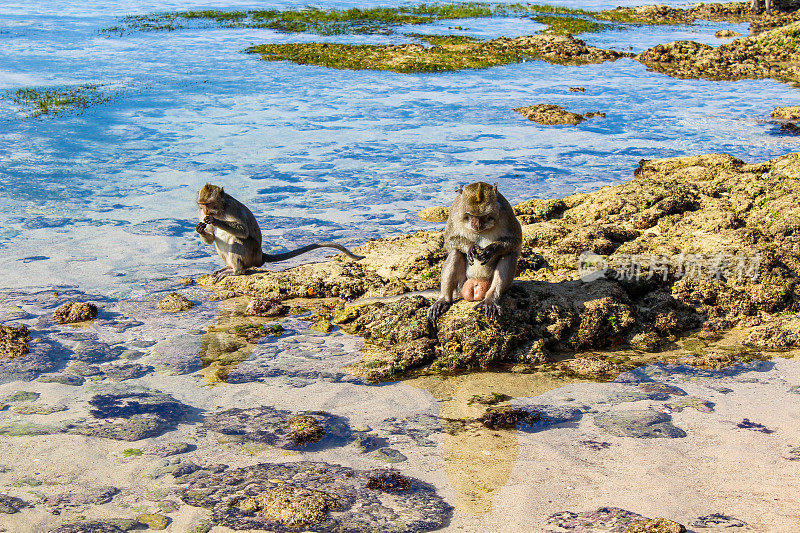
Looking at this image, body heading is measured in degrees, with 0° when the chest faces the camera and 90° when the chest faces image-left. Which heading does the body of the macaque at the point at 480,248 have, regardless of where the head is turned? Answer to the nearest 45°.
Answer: approximately 0°

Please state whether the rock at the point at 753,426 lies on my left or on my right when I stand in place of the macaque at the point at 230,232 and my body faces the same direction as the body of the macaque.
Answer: on my left

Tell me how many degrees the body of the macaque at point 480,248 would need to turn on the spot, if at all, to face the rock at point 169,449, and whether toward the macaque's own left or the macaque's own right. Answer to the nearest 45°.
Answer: approximately 45° to the macaque's own right

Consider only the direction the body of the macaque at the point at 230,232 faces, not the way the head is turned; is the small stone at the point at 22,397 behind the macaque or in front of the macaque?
in front

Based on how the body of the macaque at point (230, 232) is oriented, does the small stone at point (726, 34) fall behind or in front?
behind

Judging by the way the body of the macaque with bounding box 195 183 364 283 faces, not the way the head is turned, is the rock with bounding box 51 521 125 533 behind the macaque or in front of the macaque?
in front

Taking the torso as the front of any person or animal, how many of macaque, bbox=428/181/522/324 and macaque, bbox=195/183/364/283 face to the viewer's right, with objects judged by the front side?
0

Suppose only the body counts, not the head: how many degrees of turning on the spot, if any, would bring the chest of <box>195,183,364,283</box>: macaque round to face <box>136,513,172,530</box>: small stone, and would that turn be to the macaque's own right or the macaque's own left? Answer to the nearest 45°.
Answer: approximately 45° to the macaque's own left

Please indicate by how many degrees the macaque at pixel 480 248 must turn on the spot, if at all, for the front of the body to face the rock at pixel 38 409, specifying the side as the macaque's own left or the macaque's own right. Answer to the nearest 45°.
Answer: approximately 90° to the macaque's own right

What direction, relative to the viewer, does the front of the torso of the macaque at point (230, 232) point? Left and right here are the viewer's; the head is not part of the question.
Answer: facing the viewer and to the left of the viewer

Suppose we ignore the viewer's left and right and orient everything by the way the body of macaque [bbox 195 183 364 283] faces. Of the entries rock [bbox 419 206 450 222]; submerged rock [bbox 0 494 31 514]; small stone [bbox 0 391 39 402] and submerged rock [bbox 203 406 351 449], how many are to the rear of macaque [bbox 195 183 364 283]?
1

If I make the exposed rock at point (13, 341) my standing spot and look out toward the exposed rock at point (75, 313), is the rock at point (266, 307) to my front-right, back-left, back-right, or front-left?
front-right
